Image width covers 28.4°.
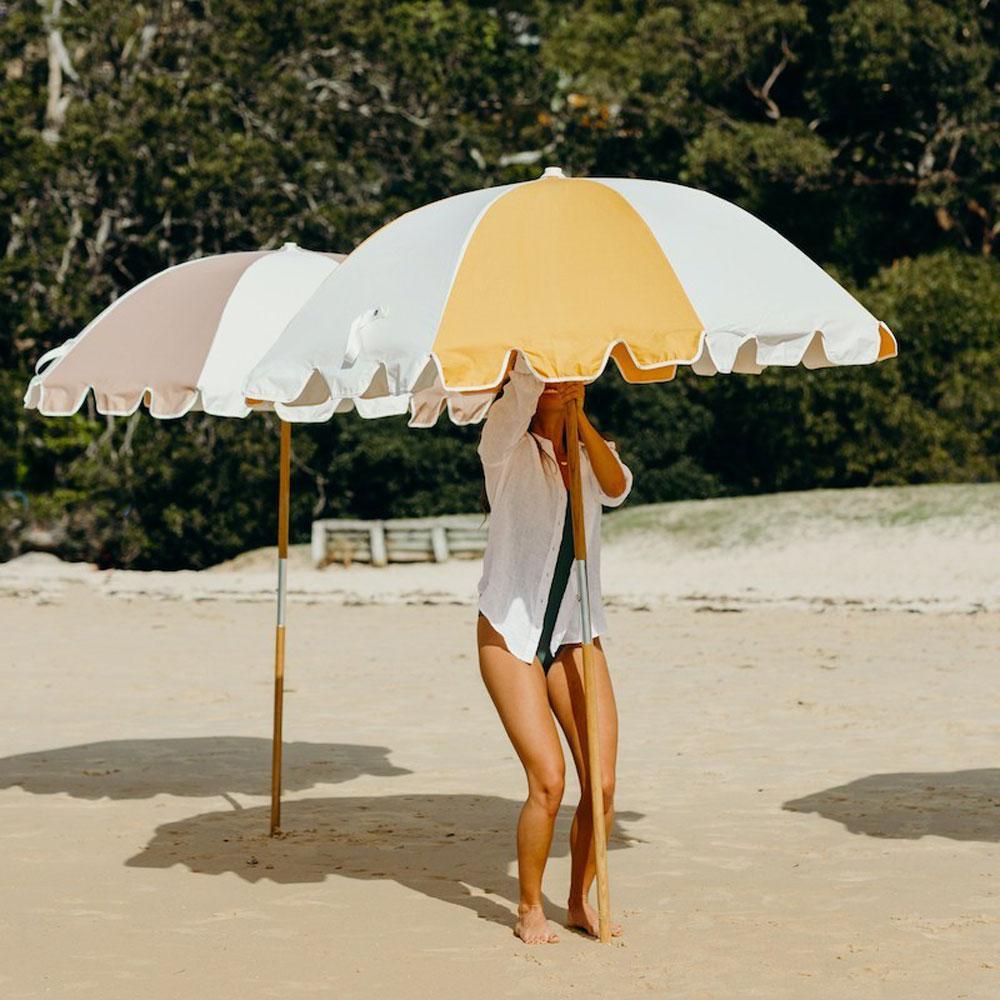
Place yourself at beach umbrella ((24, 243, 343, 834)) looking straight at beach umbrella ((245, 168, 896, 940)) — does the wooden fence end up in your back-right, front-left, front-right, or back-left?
back-left

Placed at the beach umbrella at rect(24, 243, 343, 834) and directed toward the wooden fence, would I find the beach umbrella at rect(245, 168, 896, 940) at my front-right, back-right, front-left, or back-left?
back-right

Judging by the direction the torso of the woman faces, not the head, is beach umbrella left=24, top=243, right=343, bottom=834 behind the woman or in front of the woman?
behind

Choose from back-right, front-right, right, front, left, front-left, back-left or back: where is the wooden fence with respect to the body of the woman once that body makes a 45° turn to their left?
left

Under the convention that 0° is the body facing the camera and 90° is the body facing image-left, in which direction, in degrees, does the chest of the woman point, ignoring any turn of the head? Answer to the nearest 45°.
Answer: approximately 315°
